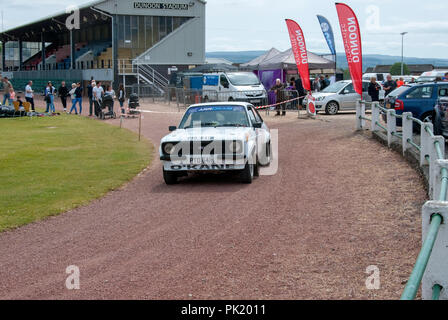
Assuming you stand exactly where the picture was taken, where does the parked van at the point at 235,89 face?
facing the viewer and to the right of the viewer

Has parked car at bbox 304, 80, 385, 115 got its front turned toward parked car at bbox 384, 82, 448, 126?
no

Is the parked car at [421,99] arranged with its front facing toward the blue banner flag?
no

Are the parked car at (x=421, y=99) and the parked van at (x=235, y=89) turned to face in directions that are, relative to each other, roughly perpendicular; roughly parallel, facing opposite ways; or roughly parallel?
roughly perpendicular

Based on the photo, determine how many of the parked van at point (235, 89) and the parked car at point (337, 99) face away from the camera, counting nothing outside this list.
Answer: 0

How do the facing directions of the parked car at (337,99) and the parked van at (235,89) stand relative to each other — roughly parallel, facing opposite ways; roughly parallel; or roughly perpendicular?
roughly perpendicular

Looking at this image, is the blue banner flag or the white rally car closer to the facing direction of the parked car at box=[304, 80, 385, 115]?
the white rally car

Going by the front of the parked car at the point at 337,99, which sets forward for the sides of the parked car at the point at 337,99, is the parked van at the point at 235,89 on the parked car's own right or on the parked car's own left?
on the parked car's own right

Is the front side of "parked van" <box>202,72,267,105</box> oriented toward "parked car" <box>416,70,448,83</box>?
no

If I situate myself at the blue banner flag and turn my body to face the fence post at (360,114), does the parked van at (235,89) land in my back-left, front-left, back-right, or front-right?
front-right
